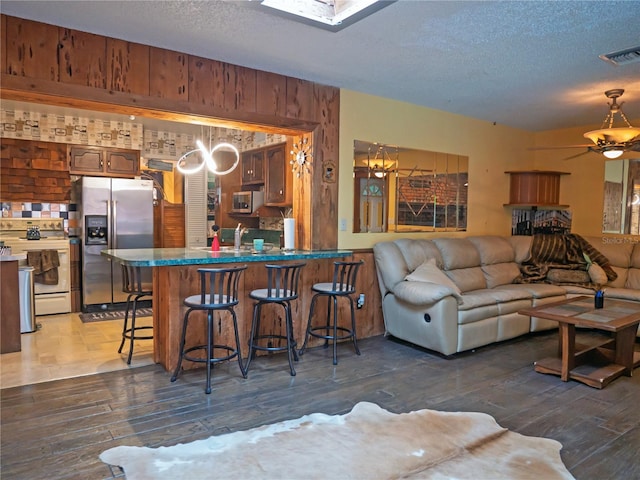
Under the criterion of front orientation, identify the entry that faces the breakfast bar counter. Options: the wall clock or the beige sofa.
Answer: the wall clock

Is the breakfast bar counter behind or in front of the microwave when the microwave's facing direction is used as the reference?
in front

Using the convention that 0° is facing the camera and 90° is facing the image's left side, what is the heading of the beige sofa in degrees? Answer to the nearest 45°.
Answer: approximately 315°

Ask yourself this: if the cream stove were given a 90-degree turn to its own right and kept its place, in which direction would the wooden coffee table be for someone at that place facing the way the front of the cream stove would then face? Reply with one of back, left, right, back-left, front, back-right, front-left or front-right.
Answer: back-left

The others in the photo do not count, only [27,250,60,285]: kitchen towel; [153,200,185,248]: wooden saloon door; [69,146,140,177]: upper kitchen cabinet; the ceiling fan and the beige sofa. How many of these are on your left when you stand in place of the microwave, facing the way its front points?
2

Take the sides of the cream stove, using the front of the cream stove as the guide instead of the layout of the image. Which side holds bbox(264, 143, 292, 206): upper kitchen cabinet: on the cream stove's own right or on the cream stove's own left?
on the cream stove's own left

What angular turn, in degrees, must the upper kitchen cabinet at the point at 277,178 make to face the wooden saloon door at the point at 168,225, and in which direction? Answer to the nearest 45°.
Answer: approximately 90° to its right

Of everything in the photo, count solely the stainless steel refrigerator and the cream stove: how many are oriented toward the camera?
2

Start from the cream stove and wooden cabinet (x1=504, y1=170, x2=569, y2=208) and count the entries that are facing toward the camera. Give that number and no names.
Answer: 2

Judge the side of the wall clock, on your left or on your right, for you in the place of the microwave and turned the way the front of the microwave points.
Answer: on your left

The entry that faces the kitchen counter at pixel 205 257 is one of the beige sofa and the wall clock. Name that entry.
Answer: the wall clock

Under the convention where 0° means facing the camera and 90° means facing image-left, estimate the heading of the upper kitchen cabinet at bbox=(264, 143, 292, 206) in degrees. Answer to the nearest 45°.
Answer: approximately 45°

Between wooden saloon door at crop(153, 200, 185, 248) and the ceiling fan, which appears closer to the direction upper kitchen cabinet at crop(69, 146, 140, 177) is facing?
the ceiling fan
